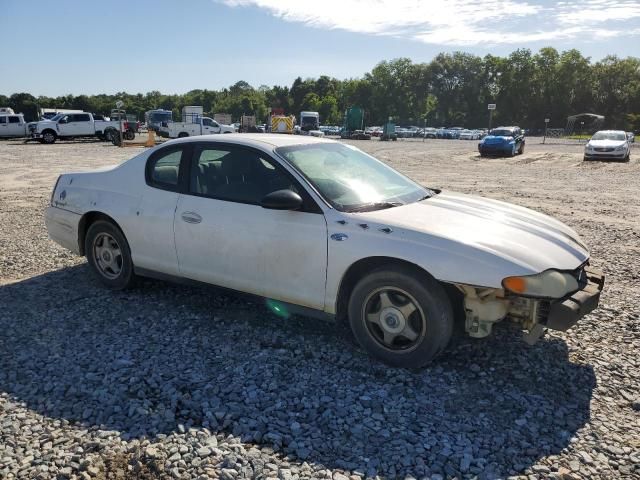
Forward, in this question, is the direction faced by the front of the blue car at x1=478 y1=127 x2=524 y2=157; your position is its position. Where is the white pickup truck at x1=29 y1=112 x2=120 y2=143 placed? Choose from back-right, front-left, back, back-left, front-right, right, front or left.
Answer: front-right

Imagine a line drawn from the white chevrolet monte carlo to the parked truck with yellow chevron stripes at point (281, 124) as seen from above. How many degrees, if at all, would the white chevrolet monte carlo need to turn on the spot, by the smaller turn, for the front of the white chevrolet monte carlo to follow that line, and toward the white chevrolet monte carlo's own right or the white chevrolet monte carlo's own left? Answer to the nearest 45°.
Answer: approximately 135° to the white chevrolet monte carlo's own left

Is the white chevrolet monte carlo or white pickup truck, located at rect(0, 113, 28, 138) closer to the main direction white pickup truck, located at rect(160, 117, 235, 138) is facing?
the white chevrolet monte carlo

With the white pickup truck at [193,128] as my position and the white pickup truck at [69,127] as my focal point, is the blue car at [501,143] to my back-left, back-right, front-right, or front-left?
back-left

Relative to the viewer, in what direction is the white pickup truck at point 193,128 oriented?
to the viewer's right

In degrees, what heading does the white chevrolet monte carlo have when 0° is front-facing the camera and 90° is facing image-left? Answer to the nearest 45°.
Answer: approximately 315°

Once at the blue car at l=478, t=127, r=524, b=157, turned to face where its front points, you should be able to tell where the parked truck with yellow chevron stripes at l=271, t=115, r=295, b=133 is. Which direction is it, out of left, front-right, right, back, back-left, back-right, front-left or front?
right

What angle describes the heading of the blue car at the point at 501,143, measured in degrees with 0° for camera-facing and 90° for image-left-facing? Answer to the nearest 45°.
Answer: approximately 45°
